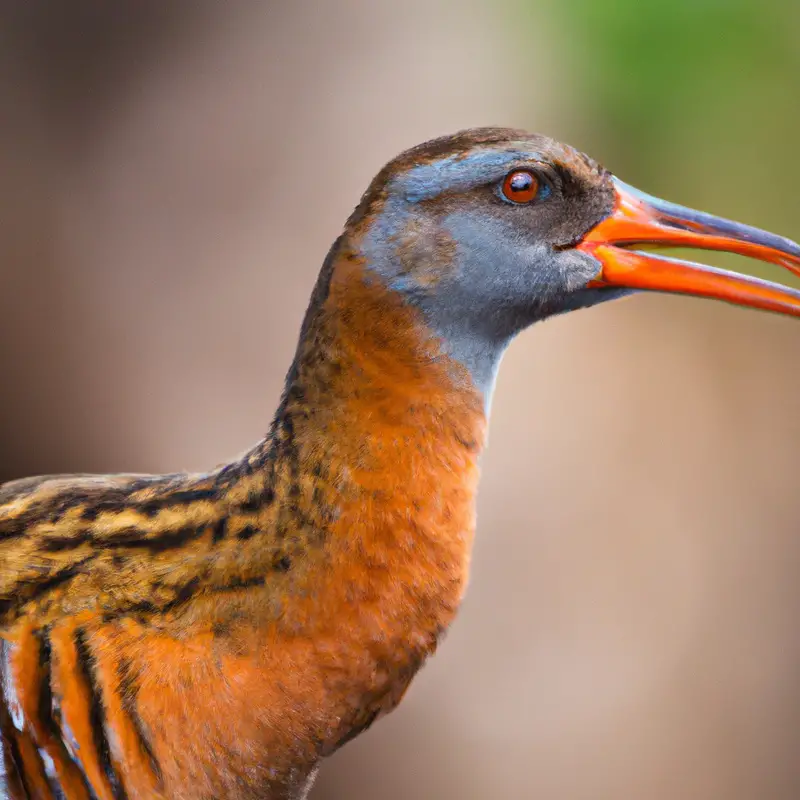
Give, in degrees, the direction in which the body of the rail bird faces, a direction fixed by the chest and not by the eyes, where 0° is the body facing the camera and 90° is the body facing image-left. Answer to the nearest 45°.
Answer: approximately 270°
